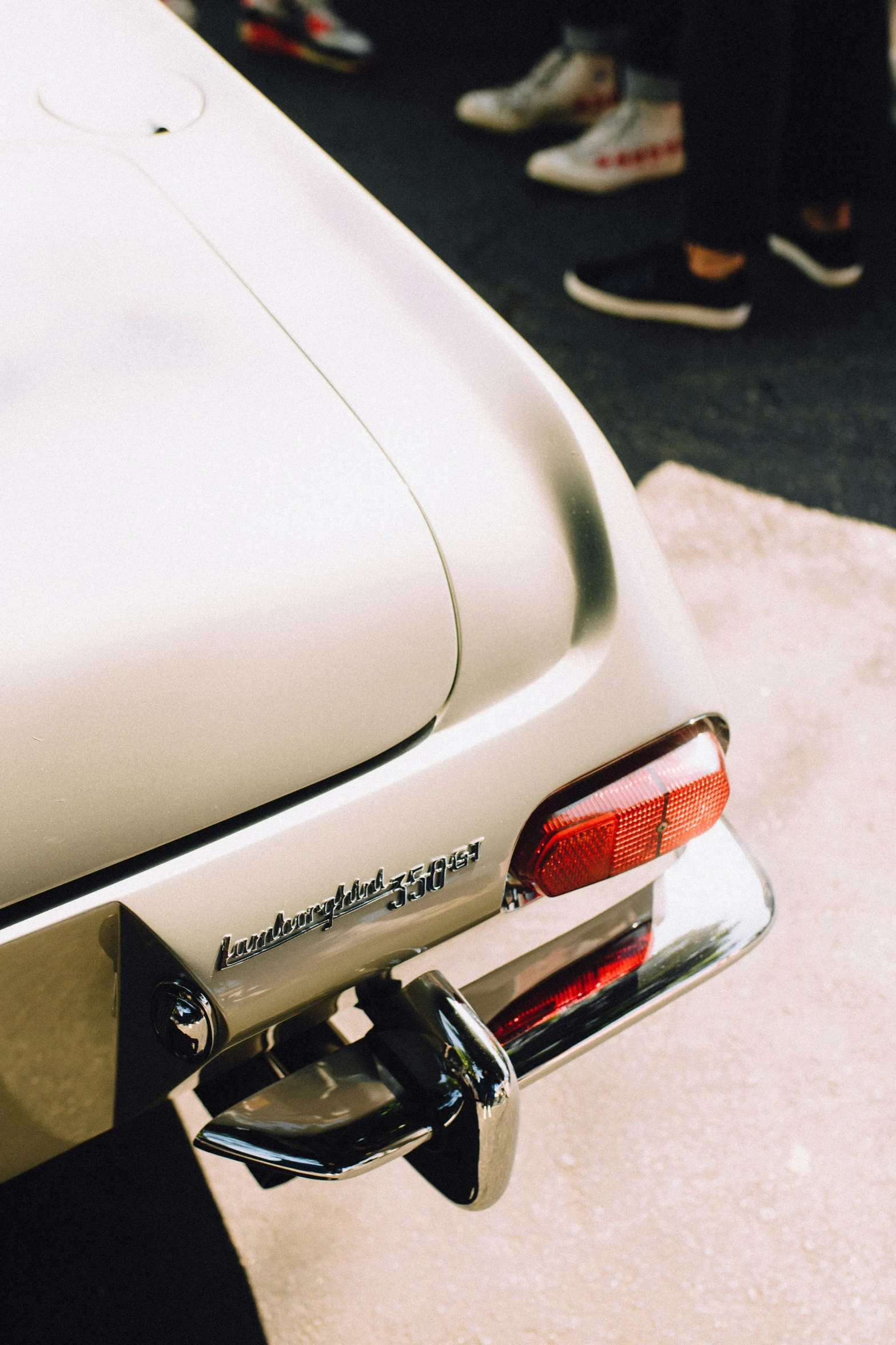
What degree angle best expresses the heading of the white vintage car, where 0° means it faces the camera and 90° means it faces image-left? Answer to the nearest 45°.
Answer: approximately 135°
